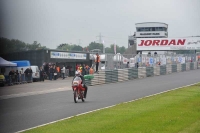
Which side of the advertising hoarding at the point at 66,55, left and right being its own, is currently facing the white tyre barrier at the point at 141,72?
left

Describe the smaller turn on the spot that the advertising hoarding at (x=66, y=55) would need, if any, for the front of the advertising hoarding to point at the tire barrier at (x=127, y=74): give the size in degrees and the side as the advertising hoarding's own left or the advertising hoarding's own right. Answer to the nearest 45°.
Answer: approximately 45° to the advertising hoarding's own left

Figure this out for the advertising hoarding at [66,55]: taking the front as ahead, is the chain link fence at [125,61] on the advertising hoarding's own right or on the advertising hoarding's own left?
on the advertising hoarding's own left

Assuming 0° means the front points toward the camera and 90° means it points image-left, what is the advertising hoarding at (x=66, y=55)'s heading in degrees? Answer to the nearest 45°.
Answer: approximately 0°
